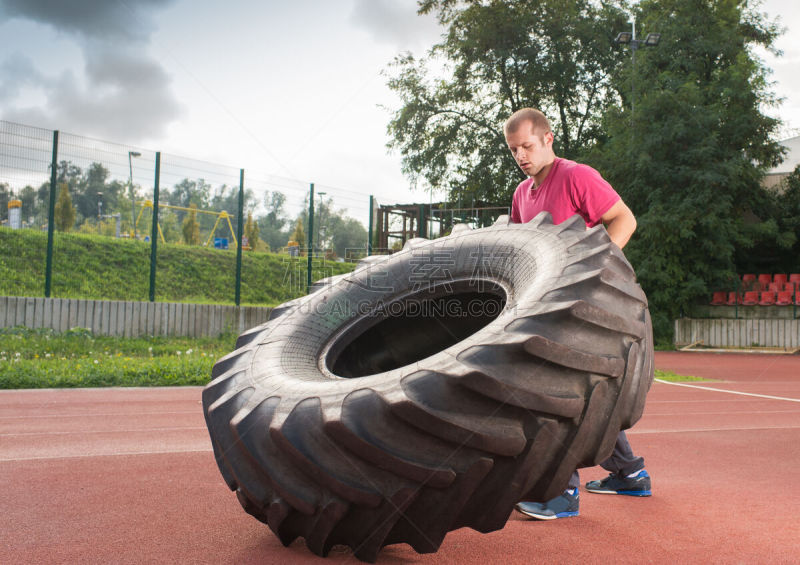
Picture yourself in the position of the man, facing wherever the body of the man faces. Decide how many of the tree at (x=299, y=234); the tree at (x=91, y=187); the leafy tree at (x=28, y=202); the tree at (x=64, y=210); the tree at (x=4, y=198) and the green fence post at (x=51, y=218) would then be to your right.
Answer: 6

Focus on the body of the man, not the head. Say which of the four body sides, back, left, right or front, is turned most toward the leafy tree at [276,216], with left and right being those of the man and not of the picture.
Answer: right

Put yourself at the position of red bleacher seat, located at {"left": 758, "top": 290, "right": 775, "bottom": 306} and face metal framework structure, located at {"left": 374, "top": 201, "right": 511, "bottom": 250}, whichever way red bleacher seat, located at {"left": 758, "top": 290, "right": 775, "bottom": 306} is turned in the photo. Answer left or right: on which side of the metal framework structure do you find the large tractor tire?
left

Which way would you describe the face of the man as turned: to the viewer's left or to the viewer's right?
to the viewer's left

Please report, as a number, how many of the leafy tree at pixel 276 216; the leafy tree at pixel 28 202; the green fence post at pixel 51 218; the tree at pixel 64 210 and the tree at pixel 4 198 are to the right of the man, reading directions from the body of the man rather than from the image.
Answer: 5

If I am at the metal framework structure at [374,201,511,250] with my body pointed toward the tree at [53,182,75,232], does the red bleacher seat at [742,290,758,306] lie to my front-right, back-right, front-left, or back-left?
back-left

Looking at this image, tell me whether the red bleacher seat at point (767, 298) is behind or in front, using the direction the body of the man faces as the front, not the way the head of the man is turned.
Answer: behind

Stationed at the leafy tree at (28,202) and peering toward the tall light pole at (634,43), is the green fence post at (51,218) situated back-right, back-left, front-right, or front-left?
front-right

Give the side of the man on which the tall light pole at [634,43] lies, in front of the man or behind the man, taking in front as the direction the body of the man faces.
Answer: behind

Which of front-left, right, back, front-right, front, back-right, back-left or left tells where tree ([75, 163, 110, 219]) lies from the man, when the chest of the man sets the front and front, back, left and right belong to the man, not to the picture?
right

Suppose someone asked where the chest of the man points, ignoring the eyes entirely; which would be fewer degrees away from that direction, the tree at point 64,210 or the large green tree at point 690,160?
the tree

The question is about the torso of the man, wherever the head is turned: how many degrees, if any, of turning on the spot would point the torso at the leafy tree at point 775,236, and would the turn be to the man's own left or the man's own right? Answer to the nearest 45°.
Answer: approximately 135° to the man's own right

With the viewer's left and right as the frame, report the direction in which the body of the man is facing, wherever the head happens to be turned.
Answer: facing the viewer and to the left of the viewer

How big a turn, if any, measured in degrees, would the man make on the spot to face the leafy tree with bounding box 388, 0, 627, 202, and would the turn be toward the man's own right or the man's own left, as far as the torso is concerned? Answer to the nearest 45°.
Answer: approximately 135° to the man's own right
